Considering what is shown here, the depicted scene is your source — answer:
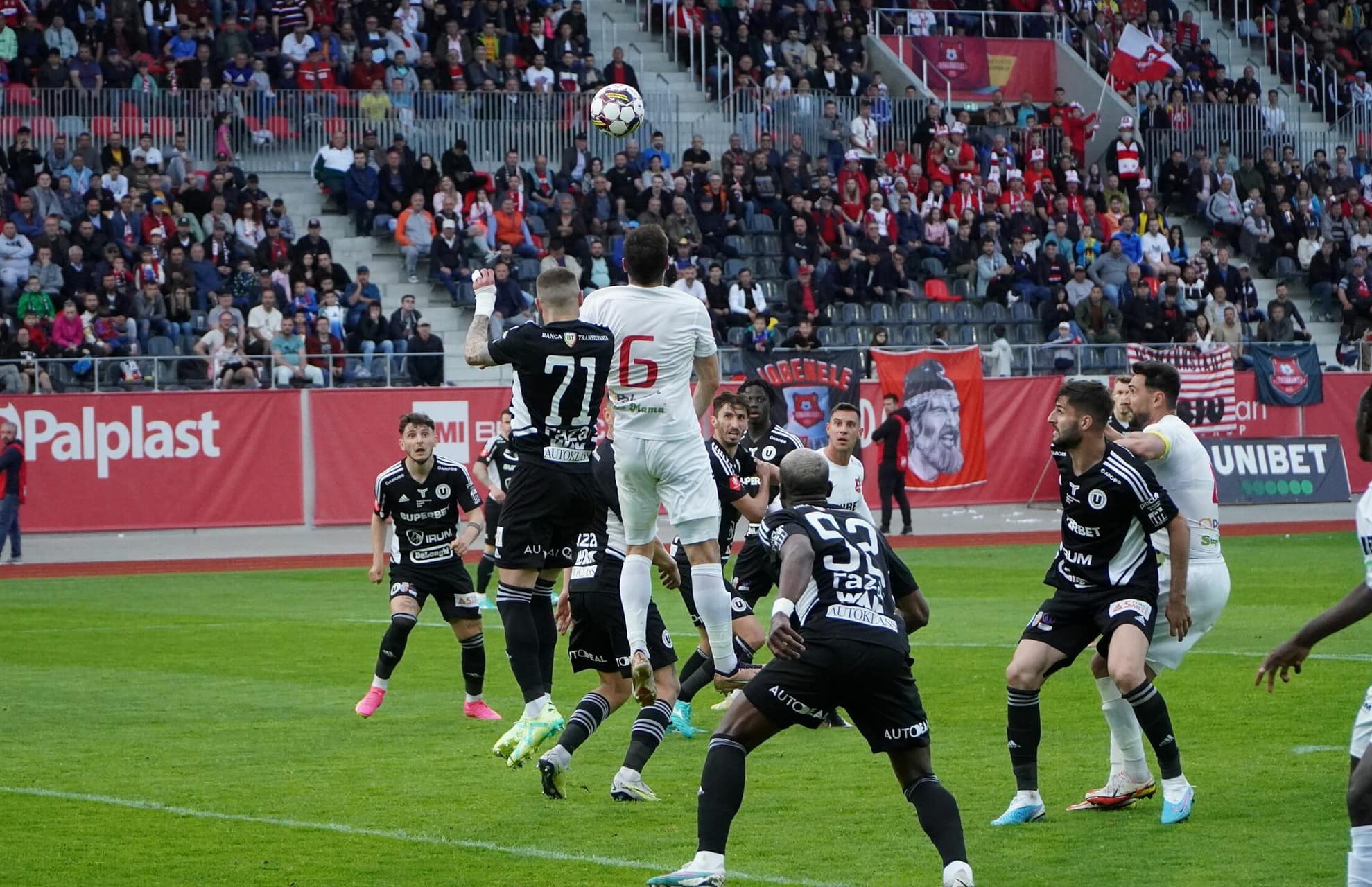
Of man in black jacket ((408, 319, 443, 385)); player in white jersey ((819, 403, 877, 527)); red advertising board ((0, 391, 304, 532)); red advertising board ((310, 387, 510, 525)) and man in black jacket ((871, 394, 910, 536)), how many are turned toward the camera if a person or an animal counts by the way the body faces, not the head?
4

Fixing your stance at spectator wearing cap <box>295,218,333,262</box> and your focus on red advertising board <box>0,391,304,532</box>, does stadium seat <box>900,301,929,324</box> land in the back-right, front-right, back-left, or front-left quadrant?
back-left

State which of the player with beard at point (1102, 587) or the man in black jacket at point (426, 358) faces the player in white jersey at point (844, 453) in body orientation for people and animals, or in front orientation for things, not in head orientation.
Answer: the man in black jacket

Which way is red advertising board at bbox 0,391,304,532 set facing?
toward the camera

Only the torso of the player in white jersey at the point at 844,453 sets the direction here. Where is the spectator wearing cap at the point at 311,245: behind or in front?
behind

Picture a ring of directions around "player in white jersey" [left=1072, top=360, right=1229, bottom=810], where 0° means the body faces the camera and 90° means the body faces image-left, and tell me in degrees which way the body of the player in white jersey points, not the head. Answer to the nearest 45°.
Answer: approximately 90°

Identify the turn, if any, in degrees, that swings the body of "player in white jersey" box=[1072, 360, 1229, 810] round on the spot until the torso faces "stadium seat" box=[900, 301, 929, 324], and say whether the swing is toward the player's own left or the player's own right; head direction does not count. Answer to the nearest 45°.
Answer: approximately 90° to the player's own right

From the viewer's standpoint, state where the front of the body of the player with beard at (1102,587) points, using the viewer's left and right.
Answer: facing the viewer and to the left of the viewer

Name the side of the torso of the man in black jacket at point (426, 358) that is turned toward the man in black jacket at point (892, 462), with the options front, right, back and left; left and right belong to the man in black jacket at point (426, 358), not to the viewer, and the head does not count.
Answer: left

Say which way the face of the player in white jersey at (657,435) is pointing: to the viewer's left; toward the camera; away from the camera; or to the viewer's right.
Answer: away from the camera

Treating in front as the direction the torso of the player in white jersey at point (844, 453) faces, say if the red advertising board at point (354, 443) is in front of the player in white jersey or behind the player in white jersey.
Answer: behind

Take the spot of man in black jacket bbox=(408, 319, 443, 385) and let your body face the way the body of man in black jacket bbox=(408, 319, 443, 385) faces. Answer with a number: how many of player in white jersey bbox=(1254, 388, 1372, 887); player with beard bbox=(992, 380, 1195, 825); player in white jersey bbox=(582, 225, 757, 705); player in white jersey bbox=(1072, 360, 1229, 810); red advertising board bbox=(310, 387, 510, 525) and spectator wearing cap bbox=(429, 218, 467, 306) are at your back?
1

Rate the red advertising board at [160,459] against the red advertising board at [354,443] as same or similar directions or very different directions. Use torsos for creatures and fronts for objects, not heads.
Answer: same or similar directions

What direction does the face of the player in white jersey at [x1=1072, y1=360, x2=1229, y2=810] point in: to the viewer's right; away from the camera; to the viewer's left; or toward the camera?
to the viewer's left
